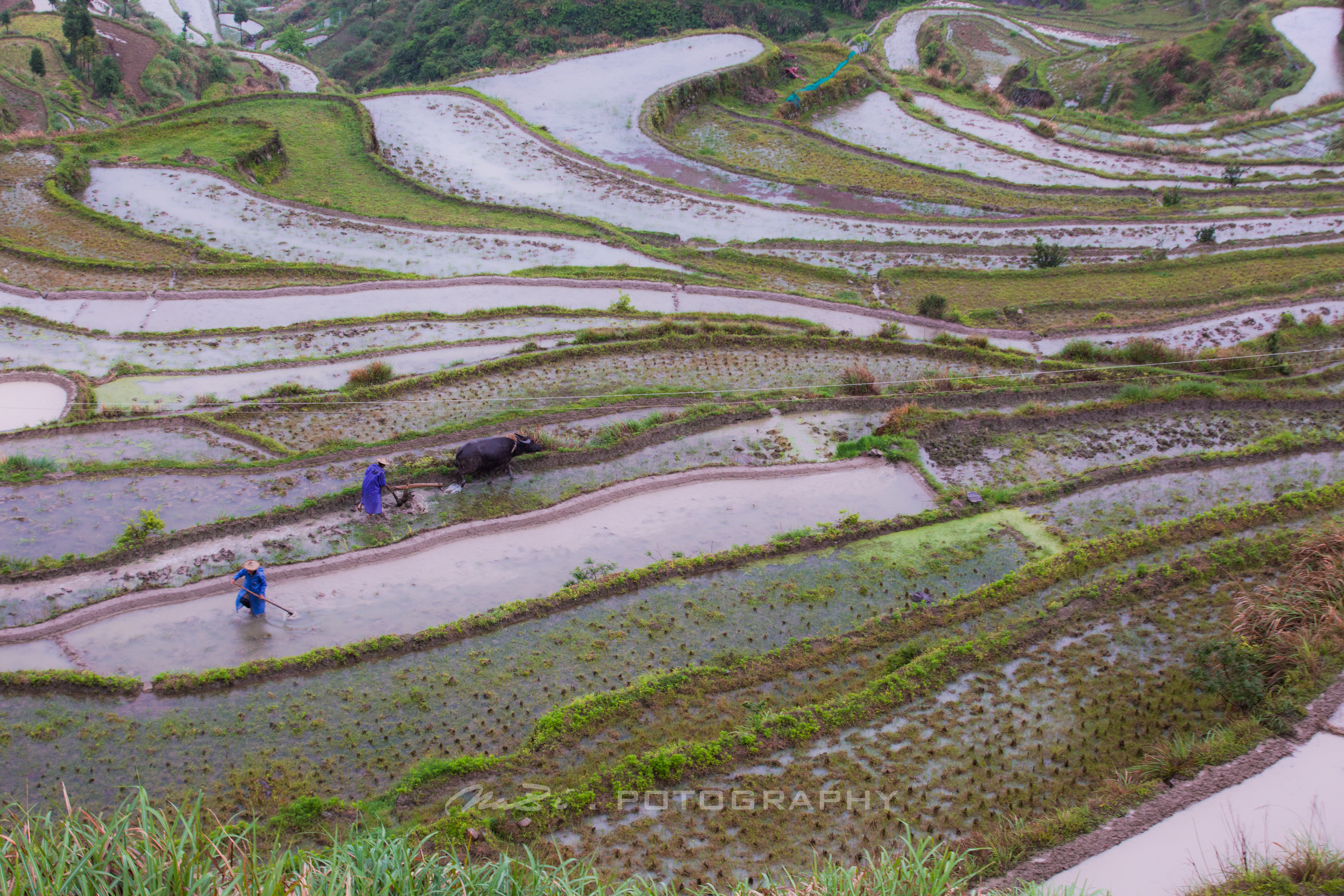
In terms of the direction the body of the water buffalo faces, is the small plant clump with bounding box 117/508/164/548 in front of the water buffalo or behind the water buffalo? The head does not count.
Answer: behind

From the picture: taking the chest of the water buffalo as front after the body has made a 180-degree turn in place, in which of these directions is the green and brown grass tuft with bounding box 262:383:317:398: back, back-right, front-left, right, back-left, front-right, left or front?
front-right

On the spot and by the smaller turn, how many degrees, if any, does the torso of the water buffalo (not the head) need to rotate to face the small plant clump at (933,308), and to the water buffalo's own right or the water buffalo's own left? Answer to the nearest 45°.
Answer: approximately 45° to the water buffalo's own left

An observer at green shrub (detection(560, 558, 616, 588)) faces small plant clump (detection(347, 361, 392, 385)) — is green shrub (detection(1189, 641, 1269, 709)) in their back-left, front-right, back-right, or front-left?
back-right

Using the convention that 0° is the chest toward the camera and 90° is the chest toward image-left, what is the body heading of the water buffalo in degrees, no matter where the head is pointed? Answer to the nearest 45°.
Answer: approximately 270°

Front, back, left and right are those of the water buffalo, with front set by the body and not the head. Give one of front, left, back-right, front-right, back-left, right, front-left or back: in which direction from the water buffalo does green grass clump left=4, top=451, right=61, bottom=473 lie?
back

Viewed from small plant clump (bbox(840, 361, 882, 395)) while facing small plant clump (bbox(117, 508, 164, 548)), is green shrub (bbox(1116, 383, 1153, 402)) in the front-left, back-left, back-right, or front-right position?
back-left

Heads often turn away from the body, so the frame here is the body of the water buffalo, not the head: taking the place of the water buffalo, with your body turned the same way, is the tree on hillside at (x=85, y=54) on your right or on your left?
on your left

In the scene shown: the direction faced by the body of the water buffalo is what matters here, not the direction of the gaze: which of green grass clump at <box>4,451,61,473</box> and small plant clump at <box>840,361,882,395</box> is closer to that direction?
the small plant clump

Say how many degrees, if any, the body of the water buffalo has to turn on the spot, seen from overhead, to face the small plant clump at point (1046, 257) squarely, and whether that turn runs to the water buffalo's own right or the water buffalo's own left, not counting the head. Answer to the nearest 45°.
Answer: approximately 45° to the water buffalo's own left
